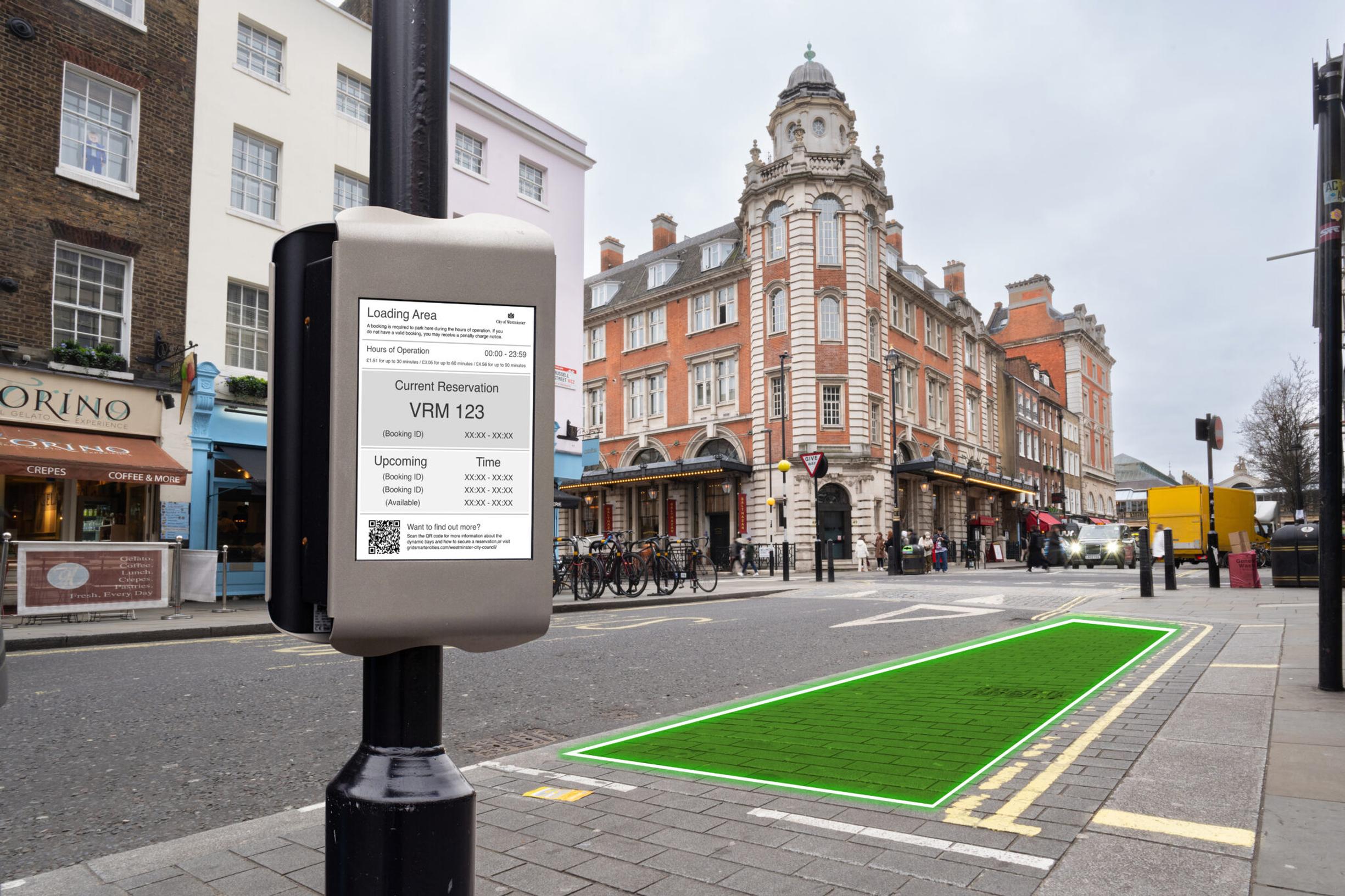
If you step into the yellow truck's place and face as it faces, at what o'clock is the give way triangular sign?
The give way triangular sign is roughly at 6 o'clock from the yellow truck.

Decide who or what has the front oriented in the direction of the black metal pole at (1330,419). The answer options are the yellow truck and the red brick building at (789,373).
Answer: the red brick building

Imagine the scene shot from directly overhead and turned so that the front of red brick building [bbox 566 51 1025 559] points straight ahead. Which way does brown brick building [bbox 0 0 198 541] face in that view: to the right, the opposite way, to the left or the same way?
to the left

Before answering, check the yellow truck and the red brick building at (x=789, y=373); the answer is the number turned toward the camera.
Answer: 1

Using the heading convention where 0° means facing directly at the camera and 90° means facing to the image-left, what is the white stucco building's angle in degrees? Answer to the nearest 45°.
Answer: approximately 315°

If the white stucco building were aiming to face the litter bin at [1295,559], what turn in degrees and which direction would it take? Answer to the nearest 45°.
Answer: approximately 45° to its left

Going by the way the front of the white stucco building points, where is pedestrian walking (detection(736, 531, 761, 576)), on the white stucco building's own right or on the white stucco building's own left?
on the white stucco building's own left

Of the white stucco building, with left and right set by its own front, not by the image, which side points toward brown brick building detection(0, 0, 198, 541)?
right

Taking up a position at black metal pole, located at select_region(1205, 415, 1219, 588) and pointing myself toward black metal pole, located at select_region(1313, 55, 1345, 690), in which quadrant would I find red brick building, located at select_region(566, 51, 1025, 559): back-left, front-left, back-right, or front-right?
back-right

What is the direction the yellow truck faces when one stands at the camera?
facing away from the viewer and to the right of the viewer
